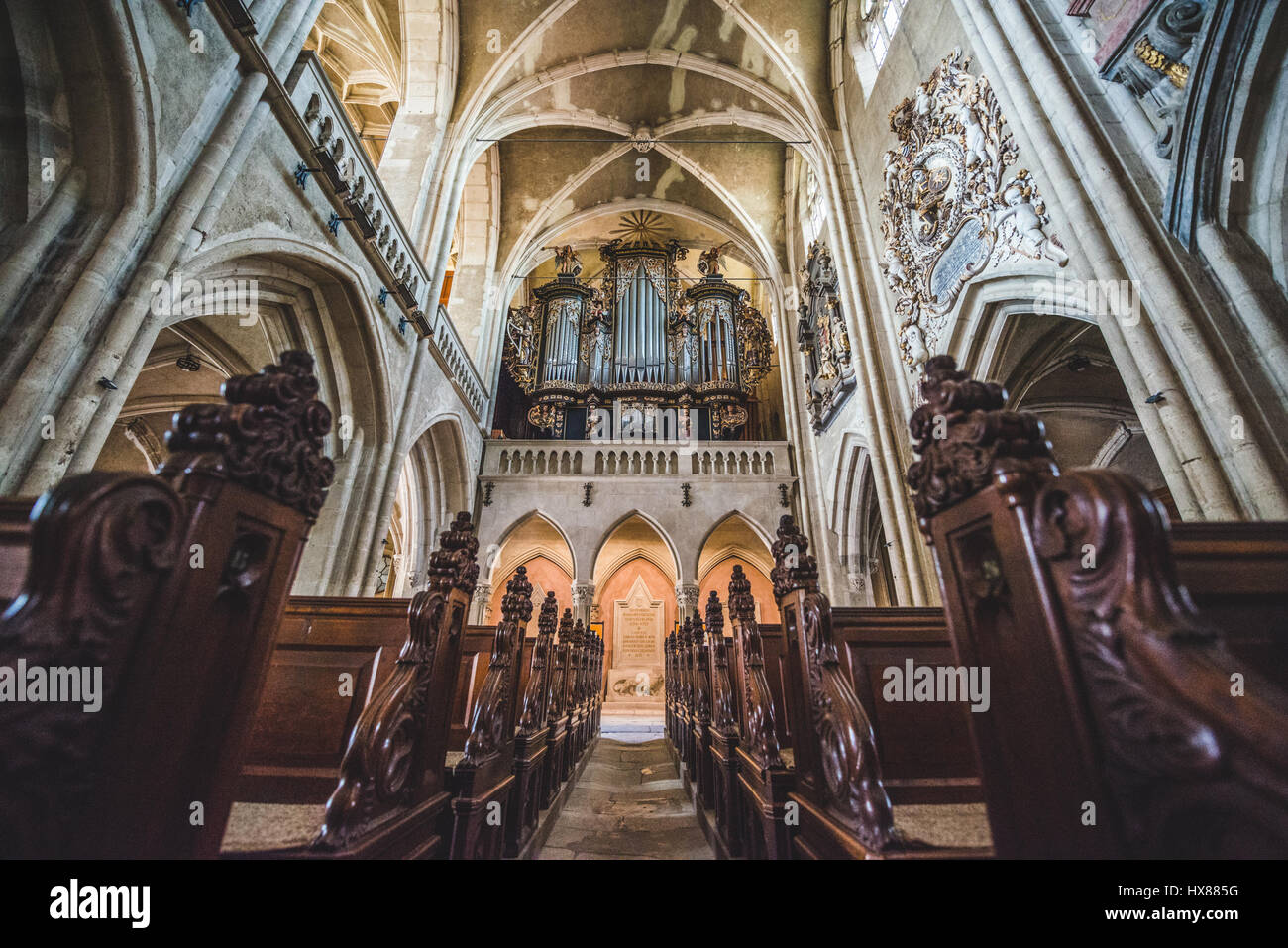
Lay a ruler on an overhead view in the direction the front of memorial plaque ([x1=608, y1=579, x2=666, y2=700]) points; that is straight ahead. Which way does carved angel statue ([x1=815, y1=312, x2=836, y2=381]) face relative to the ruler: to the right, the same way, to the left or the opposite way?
to the right

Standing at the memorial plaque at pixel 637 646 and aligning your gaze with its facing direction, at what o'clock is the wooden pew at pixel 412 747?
The wooden pew is roughly at 12 o'clock from the memorial plaque.

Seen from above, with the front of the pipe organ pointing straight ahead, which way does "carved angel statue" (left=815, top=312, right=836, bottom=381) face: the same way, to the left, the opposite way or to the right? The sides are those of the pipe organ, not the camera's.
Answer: to the right

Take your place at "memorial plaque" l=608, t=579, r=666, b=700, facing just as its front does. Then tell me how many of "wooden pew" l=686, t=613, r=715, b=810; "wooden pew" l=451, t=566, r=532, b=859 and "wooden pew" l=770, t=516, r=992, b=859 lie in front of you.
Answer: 3

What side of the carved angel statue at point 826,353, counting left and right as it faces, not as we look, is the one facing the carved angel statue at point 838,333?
left

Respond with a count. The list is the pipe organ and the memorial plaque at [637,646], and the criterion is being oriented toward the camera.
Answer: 2

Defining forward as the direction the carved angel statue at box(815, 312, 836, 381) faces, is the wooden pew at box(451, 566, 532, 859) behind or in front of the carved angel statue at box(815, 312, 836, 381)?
in front

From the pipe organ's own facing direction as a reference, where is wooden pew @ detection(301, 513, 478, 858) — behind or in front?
in front

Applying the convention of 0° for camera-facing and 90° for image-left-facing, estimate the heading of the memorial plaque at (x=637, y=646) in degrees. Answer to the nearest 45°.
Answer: approximately 0°

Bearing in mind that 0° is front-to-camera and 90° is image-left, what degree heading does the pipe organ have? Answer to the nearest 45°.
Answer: approximately 0°

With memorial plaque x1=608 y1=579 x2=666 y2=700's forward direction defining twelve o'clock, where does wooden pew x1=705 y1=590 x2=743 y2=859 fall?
The wooden pew is roughly at 12 o'clock from the memorial plaque.
